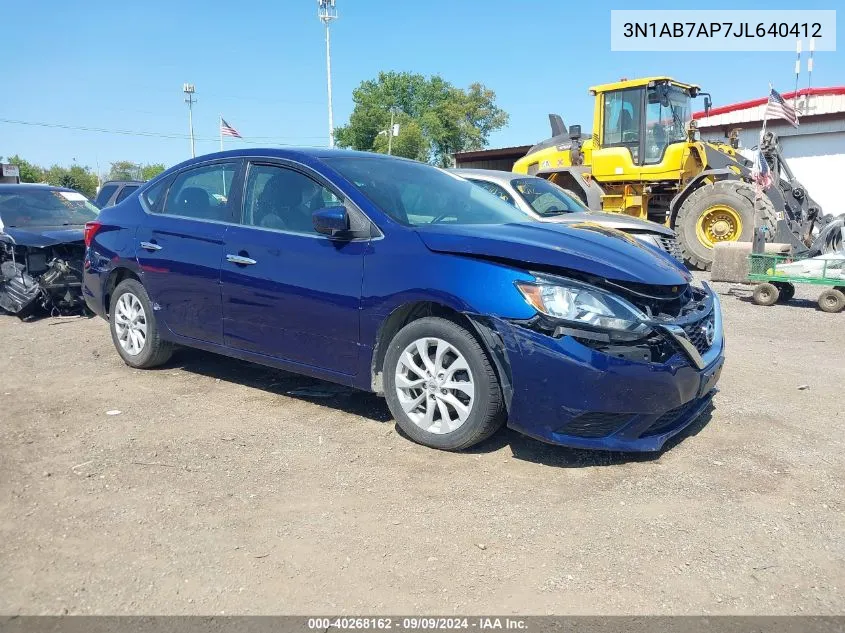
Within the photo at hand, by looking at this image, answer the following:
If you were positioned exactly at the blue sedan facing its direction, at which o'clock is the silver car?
The silver car is roughly at 8 o'clock from the blue sedan.

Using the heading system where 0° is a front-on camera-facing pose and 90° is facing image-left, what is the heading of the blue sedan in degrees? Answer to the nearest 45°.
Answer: approximately 315°

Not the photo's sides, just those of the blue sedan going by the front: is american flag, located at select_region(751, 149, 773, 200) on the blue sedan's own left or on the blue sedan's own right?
on the blue sedan's own left

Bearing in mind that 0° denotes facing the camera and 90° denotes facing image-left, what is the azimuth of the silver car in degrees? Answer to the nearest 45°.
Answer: approximately 315°

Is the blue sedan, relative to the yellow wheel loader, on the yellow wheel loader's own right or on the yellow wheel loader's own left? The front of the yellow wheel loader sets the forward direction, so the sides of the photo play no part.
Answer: on the yellow wheel loader's own right

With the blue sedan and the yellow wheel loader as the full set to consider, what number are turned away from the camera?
0
